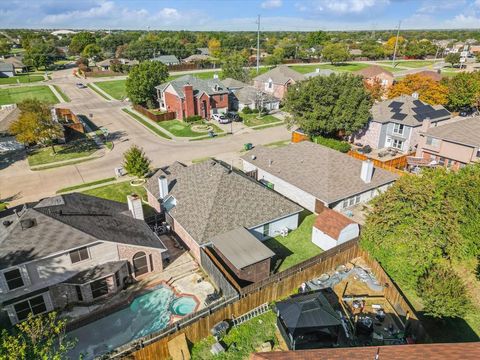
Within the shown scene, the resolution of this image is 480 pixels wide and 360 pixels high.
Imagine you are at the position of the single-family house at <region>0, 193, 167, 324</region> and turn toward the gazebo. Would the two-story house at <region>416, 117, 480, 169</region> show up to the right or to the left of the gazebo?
left

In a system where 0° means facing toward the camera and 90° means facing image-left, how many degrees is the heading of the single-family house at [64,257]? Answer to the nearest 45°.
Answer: approximately 135°

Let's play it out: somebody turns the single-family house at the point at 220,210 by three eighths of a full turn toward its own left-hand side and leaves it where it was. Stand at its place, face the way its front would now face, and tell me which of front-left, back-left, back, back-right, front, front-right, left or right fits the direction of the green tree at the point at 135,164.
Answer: back-right

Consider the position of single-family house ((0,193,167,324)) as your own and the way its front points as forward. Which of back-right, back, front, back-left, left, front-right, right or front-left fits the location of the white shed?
back-right

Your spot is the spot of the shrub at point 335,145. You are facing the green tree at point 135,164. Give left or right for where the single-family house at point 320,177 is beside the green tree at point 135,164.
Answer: left

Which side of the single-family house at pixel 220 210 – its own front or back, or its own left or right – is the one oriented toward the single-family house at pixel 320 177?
right

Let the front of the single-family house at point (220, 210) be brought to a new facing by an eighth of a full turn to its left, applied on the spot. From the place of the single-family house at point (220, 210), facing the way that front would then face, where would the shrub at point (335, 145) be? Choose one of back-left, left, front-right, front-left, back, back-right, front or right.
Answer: back-right

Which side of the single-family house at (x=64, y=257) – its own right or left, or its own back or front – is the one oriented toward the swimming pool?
back

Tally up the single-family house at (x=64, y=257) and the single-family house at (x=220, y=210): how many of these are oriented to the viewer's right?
0

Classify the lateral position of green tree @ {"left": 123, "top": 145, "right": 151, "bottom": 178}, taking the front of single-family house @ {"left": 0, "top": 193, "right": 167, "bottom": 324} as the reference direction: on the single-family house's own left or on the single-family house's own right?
on the single-family house's own right

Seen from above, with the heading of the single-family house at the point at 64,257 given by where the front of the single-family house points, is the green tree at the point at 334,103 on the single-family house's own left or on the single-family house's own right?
on the single-family house's own right

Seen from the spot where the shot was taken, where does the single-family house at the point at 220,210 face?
facing away from the viewer and to the left of the viewer
